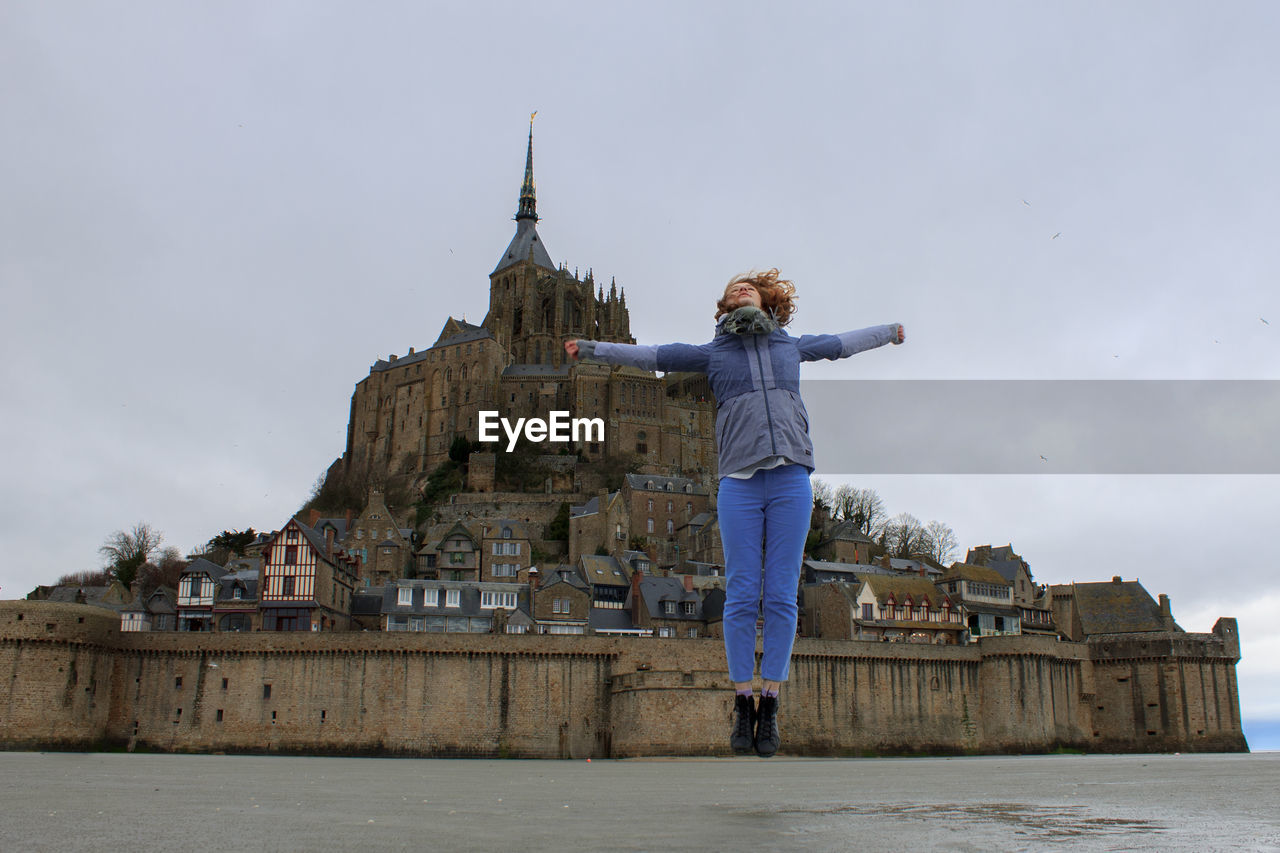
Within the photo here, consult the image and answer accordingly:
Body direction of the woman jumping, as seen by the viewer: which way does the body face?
toward the camera

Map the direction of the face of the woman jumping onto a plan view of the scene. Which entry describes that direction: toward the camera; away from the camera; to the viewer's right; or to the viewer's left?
toward the camera
